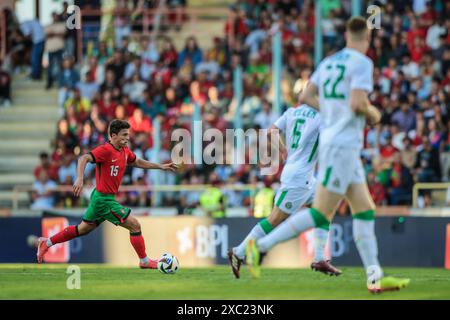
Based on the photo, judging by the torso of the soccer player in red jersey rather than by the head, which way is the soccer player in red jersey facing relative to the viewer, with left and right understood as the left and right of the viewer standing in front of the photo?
facing the viewer and to the right of the viewer
